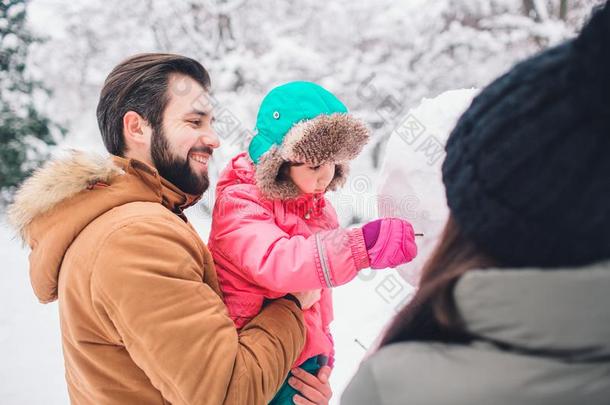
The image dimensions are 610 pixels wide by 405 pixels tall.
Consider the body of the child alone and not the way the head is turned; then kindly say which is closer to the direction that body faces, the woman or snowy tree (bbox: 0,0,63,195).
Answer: the woman

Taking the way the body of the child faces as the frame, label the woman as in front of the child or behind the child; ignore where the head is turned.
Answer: in front

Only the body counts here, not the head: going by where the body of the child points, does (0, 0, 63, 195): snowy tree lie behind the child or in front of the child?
behind

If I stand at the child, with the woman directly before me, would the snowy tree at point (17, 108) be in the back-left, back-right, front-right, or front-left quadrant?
back-right

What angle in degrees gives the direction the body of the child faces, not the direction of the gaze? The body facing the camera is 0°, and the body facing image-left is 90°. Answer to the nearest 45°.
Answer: approximately 315°

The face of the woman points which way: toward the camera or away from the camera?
away from the camera

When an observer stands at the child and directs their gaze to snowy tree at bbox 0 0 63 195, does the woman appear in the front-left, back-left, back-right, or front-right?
back-left
